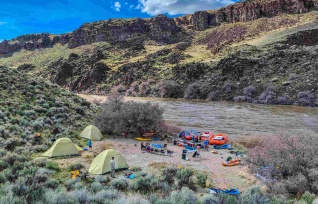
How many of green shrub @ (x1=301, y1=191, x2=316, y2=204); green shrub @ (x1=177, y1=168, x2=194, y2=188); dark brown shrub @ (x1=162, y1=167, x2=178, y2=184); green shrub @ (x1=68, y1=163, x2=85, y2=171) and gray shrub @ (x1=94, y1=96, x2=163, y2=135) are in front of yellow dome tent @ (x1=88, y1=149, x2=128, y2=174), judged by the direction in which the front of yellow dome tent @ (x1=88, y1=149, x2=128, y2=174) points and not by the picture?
3

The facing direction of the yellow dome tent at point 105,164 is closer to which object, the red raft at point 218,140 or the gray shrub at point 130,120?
the red raft

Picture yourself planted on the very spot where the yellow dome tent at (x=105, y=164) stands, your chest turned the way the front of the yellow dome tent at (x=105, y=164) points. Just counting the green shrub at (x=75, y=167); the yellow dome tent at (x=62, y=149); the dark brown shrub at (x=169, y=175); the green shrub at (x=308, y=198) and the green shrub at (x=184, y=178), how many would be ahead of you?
3

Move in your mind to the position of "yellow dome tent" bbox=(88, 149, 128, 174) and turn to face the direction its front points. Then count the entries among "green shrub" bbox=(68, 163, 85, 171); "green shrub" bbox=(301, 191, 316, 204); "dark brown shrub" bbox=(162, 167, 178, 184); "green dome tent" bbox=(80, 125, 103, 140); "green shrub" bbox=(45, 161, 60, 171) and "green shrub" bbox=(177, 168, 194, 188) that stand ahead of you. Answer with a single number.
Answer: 3

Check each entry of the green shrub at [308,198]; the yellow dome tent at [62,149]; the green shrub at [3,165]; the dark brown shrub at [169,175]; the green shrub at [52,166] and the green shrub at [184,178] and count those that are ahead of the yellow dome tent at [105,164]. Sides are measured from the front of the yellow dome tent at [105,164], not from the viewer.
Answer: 3

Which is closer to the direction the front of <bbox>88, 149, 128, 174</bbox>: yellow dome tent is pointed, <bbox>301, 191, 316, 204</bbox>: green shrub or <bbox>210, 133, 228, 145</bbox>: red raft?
the green shrub

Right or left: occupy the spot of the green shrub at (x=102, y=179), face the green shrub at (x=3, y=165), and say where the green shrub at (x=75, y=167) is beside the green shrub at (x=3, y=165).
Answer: right

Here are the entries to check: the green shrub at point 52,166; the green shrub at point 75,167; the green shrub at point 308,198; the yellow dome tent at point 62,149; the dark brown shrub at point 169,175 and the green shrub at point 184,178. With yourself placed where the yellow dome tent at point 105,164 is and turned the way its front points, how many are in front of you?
3

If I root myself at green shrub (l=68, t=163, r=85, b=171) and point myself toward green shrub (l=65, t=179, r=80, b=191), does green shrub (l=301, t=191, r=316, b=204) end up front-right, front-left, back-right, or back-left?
front-left

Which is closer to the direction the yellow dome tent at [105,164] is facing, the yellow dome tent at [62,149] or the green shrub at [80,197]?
the green shrub

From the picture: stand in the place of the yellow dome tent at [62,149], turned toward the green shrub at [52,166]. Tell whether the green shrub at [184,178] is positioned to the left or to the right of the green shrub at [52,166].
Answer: left
